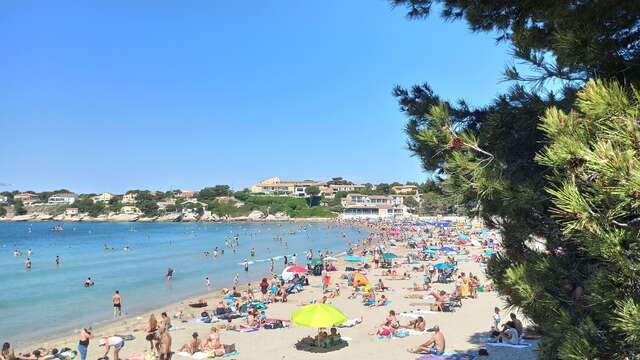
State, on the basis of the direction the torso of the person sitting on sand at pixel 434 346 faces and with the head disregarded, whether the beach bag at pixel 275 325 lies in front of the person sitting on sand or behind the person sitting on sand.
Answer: in front

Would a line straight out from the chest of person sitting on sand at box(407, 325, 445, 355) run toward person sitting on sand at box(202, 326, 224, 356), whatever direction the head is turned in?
yes

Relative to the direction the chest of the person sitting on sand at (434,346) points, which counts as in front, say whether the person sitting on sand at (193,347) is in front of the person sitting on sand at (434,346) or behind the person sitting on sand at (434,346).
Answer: in front

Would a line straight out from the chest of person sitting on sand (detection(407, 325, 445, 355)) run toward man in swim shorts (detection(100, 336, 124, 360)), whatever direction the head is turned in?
yes

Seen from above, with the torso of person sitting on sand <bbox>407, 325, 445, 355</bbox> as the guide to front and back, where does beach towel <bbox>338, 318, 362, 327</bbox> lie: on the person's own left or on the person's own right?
on the person's own right

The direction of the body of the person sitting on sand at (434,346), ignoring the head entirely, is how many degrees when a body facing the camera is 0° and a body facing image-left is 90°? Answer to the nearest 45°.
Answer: approximately 90°

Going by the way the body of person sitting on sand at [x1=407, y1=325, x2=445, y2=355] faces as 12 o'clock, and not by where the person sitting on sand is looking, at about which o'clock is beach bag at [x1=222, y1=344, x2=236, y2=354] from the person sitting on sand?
The beach bag is roughly at 12 o'clock from the person sitting on sand.

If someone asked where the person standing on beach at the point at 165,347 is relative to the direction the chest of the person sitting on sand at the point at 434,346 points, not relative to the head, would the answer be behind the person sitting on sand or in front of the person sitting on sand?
in front

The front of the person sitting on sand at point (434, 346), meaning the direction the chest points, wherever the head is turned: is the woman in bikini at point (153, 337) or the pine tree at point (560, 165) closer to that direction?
the woman in bikini

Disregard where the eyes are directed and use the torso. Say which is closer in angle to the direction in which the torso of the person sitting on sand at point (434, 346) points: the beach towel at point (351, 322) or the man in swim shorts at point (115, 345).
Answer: the man in swim shorts

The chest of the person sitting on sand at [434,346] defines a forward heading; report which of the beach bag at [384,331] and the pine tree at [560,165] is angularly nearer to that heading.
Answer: the beach bag

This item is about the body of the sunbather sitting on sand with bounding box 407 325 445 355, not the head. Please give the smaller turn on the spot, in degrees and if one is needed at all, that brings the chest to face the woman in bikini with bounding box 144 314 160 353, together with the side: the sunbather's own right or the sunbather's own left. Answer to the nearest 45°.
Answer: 0° — they already face them
